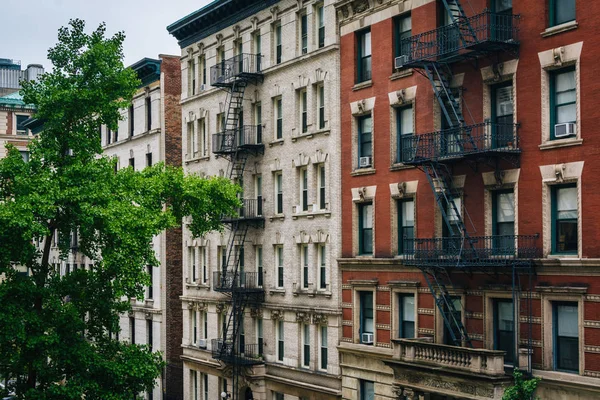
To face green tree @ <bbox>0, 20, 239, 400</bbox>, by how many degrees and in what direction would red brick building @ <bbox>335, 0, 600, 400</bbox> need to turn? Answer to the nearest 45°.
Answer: approximately 45° to its right

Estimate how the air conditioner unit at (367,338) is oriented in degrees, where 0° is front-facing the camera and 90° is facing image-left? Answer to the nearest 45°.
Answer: approximately 45°

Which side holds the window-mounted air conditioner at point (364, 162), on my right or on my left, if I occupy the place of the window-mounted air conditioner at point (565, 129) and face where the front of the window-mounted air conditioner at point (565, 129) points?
on my right

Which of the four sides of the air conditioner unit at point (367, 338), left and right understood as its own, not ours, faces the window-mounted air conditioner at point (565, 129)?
left

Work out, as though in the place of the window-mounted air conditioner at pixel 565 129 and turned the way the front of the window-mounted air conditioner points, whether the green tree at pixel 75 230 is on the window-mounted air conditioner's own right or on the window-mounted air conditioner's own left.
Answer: on the window-mounted air conditioner's own right

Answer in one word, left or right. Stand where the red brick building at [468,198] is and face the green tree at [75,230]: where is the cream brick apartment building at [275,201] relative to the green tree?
right

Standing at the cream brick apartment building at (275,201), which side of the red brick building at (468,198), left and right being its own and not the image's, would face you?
right

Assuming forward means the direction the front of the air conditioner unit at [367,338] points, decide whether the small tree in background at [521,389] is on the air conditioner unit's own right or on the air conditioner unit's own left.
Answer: on the air conditioner unit's own left
